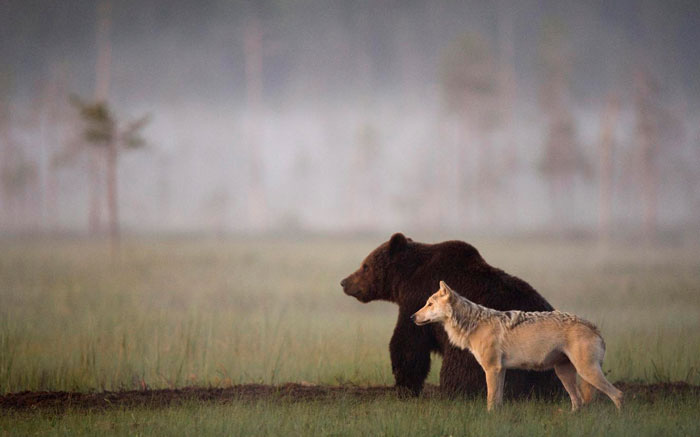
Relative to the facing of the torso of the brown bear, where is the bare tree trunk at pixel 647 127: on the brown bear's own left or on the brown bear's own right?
on the brown bear's own right

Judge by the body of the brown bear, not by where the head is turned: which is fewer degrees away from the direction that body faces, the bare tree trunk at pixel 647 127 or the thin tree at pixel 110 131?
the thin tree

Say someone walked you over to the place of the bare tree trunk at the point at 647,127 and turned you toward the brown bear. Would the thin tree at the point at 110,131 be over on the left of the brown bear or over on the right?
right

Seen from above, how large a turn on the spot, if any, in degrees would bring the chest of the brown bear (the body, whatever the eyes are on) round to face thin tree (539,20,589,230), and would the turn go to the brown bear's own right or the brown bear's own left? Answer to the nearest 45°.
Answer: approximately 90° to the brown bear's own right

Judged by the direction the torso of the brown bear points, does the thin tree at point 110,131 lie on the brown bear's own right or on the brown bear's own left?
on the brown bear's own right
